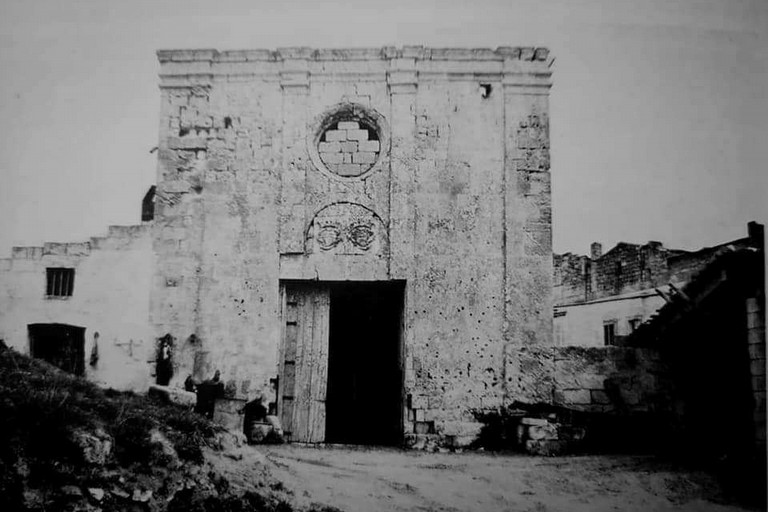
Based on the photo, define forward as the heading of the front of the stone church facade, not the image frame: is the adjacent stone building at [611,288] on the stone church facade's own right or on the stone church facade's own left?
on the stone church facade's own left

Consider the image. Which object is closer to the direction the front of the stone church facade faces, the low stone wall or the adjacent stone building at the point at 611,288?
the low stone wall

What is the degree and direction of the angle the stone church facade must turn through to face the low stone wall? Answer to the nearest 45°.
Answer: approximately 90° to its left

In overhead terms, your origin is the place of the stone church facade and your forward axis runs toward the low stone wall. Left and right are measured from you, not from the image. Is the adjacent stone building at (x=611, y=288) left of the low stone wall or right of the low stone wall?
left

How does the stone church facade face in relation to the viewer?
toward the camera
